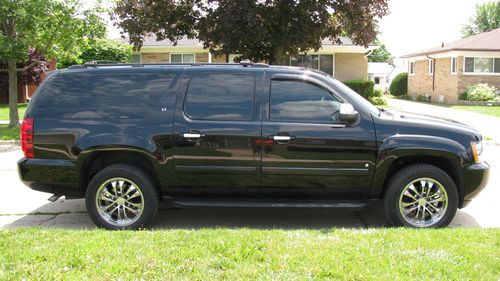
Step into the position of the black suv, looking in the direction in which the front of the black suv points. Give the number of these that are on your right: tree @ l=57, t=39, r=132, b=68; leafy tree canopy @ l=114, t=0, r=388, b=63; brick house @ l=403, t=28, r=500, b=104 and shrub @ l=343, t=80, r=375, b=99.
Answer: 0

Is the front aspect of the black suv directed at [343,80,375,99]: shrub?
no

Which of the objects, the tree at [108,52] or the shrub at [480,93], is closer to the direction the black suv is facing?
the shrub

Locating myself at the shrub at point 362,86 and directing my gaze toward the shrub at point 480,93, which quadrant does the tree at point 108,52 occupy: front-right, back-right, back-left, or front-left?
back-left

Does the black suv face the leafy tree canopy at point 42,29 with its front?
no

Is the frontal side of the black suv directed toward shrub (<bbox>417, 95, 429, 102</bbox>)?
no

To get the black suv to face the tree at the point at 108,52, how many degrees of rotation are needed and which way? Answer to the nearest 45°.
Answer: approximately 90° to its left

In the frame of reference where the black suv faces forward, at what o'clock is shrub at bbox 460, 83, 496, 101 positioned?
The shrub is roughly at 10 o'clock from the black suv.

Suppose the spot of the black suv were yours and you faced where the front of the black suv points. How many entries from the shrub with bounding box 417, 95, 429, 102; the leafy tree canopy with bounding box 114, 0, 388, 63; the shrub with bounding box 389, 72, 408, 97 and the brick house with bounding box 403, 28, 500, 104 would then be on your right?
0

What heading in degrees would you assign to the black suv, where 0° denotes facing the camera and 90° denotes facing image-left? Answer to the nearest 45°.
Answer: approximately 270°

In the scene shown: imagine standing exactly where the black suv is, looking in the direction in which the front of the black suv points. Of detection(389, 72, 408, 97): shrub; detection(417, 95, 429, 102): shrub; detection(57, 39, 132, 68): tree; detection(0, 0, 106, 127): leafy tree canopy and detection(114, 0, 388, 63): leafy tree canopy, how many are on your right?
0

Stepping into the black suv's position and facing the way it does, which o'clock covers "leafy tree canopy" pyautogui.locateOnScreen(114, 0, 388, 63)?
The leafy tree canopy is roughly at 9 o'clock from the black suv.

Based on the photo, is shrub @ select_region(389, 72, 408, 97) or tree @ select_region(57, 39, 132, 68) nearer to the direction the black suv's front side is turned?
the shrub

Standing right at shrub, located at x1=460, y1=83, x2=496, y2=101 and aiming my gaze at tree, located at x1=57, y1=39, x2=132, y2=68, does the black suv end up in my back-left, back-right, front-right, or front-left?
front-left

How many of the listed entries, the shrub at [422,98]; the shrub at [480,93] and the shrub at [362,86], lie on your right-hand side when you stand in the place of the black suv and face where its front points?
0
